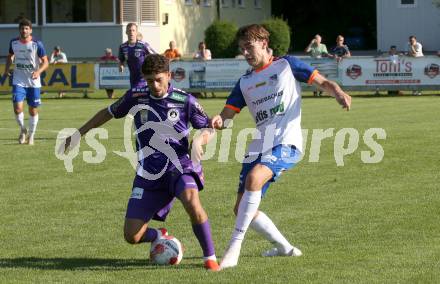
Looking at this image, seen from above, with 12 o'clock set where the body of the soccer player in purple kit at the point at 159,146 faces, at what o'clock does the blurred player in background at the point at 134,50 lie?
The blurred player in background is roughly at 6 o'clock from the soccer player in purple kit.

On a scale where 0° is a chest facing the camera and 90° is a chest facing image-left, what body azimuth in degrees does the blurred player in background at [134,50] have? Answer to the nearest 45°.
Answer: approximately 0°

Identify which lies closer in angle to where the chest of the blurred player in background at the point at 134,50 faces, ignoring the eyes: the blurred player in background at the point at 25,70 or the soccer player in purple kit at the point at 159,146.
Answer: the soccer player in purple kit

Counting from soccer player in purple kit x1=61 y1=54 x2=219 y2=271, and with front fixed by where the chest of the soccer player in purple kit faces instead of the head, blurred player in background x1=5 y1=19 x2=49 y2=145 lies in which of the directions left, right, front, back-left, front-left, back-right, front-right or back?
back

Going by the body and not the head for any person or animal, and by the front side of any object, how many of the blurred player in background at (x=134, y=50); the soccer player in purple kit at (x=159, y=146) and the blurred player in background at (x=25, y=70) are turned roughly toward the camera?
3

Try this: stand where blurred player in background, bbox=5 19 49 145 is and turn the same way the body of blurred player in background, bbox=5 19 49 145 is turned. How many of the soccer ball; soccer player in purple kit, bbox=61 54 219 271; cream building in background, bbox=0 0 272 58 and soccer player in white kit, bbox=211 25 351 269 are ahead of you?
3

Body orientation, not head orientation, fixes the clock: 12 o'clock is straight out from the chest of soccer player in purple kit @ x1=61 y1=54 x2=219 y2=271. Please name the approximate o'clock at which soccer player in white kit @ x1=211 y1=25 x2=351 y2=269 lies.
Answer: The soccer player in white kit is roughly at 9 o'clock from the soccer player in purple kit.

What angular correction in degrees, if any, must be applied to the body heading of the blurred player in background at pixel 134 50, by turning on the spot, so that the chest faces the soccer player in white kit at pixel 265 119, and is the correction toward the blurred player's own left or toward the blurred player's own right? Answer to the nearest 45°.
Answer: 0° — they already face them

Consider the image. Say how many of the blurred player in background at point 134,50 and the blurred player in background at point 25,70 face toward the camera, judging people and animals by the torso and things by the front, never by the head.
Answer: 2

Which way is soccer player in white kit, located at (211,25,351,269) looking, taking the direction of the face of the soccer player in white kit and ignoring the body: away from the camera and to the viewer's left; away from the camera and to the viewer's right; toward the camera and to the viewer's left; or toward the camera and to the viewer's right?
toward the camera and to the viewer's left

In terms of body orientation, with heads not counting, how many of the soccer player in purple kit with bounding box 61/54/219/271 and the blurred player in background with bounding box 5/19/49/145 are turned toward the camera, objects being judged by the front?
2
